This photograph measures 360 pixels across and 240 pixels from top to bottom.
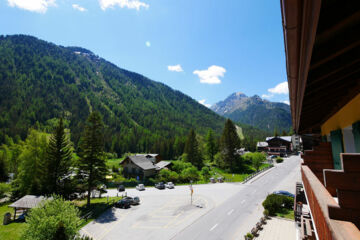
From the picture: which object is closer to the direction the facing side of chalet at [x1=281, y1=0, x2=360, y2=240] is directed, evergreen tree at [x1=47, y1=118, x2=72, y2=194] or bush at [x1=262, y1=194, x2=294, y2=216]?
the evergreen tree

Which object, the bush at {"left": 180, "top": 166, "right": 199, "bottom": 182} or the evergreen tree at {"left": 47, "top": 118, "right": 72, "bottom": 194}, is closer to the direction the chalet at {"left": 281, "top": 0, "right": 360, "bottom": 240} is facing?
the evergreen tree

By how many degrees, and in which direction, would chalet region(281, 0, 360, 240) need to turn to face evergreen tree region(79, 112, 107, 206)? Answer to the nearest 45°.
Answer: approximately 45° to its right

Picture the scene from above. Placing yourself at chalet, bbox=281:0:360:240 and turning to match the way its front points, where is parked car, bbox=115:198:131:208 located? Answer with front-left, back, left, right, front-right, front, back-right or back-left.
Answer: front-right

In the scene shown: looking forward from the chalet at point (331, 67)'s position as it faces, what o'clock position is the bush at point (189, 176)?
The bush is roughly at 2 o'clock from the chalet.

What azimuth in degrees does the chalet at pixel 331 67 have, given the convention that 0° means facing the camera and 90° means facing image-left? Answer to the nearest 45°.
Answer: approximately 90°

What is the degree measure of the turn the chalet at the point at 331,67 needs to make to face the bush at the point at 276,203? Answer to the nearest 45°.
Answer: approximately 90° to its right
